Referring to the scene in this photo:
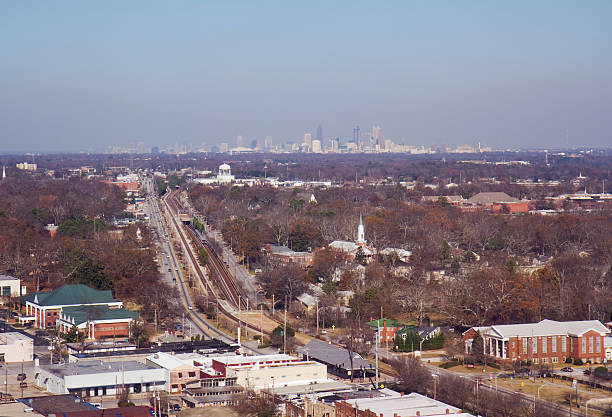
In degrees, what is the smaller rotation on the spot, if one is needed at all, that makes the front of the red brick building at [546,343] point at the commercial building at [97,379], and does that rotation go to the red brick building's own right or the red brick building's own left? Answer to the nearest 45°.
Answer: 0° — it already faces it

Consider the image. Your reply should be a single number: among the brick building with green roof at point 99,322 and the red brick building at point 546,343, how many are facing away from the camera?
0

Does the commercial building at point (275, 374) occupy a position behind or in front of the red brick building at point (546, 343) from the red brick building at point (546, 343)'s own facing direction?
in front

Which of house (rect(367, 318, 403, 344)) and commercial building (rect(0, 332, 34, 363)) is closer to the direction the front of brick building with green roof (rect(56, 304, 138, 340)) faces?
the commercial building

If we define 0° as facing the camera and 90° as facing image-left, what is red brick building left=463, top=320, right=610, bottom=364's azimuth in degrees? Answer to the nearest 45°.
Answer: approximately 45°

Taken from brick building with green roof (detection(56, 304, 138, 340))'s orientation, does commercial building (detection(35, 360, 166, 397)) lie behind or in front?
in front

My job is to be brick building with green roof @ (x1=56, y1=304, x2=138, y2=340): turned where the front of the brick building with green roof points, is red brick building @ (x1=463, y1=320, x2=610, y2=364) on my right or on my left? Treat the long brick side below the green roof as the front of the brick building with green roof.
on my left

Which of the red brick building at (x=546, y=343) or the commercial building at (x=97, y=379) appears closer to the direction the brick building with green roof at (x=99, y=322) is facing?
the commercial building

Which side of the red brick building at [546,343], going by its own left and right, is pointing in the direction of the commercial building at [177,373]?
front

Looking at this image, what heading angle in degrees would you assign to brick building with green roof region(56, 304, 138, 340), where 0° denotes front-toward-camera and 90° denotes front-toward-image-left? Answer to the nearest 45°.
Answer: approximately 45°

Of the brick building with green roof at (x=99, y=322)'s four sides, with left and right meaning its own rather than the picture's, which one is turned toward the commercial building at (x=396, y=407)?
left
